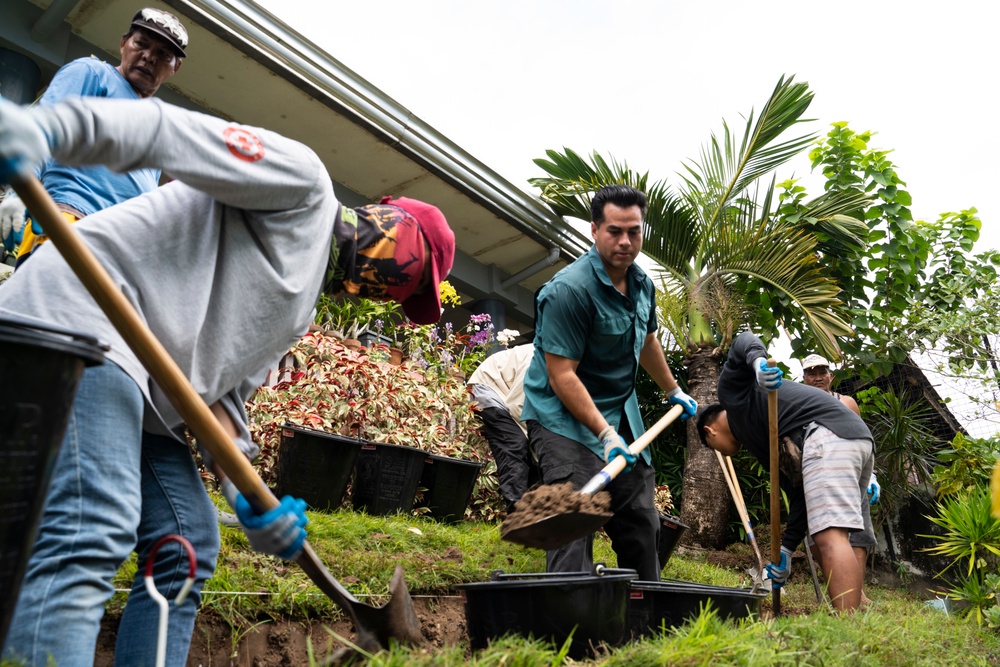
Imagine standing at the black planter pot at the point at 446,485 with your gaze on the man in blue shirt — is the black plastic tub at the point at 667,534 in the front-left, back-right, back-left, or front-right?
back-left

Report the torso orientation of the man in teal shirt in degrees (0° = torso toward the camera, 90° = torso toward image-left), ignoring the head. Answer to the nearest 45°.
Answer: approximately 315°

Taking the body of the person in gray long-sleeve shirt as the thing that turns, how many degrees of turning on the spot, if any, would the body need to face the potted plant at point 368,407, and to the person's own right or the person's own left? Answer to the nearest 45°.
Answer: approximately 90° to the person's own left

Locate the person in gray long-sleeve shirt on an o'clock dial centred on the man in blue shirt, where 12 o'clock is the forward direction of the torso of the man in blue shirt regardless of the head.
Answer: The person in gray long-sleeve shirt is roughly at 1 o'clock from the man in blue shirt.

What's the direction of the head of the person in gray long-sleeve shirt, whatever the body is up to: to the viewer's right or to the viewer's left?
to the viewer's right

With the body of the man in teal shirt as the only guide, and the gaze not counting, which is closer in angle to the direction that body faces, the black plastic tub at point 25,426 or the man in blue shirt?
the black plastic tub

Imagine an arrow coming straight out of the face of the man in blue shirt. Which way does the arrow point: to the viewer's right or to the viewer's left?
to the viewer's right

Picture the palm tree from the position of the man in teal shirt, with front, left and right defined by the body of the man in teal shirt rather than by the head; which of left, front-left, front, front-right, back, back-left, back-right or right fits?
back-left

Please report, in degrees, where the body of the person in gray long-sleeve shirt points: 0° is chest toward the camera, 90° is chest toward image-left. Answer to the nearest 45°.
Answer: approximately 270°
